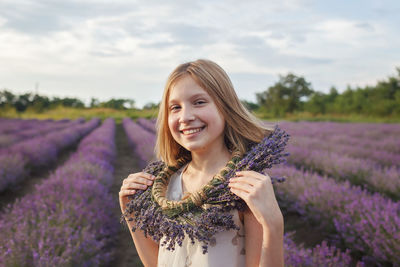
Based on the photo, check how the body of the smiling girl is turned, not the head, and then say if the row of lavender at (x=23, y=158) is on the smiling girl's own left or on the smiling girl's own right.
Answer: on the smiling girl's own right

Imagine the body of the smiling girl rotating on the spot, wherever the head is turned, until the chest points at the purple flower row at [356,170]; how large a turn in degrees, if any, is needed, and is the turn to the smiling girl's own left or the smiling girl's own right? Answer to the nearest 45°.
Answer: approximately 180°

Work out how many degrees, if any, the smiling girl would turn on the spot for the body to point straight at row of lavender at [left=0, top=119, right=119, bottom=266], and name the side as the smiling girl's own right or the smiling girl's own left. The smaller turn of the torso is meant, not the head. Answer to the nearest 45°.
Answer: approximately 90° to the smiling girl's own right

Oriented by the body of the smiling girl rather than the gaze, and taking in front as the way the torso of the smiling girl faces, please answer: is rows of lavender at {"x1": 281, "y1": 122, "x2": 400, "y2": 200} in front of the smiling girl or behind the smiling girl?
behind

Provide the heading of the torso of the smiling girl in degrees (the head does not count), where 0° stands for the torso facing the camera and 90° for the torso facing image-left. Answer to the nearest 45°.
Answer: approximately 45°

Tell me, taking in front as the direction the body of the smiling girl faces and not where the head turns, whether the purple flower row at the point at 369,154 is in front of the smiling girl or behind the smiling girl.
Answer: behind

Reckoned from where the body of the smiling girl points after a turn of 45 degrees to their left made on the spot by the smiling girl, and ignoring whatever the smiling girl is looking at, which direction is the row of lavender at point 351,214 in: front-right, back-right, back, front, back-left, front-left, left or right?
back-left
